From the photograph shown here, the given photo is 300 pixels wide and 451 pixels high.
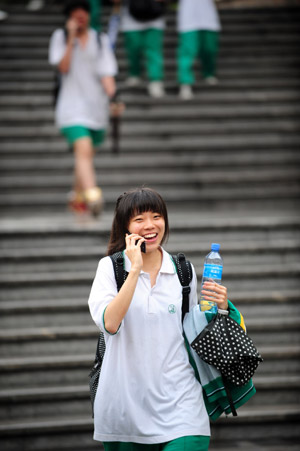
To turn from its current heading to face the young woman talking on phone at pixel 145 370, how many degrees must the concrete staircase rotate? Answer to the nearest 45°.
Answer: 0° — it already faces them

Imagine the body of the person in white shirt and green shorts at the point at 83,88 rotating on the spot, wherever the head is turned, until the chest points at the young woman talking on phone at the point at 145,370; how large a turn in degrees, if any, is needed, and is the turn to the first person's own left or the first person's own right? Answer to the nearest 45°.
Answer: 0° — they already face them

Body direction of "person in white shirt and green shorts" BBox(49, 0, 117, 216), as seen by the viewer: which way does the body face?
toward the camera

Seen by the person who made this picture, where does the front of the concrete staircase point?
facing the viewer

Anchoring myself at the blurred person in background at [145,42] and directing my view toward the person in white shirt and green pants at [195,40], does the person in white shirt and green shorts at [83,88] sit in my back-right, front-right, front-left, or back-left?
back-right

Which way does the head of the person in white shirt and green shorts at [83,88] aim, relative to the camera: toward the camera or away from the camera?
toward the camera

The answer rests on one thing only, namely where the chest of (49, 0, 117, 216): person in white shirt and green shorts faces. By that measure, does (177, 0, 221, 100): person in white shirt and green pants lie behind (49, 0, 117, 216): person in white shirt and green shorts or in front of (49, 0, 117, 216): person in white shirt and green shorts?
behind

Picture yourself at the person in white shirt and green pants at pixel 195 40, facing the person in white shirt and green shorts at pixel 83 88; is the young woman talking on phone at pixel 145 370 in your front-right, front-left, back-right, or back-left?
front-left
